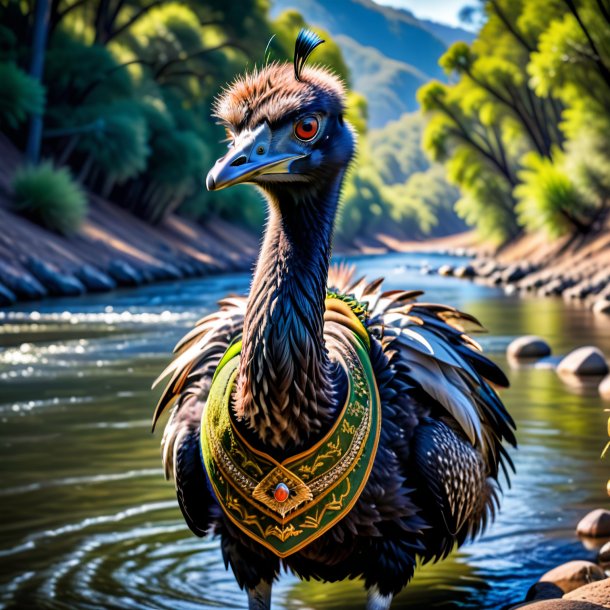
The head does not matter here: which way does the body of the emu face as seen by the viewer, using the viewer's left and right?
facing the viewer and to the left of the viewer

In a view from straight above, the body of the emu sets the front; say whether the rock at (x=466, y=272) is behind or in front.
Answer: behind

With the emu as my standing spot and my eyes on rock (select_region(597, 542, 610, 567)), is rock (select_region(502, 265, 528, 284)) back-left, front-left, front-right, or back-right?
front-left

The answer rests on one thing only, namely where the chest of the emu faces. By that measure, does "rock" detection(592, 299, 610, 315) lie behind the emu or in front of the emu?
behind

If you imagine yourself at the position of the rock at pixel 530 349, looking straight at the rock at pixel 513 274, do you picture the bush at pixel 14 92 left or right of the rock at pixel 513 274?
left

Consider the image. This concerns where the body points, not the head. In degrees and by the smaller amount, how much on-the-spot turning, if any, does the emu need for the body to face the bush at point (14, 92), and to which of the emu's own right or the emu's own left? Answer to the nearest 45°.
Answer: approximately 135° to the emu's own right

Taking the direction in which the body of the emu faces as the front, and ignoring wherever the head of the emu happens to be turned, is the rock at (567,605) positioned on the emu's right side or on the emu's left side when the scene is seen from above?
on the emu's left side

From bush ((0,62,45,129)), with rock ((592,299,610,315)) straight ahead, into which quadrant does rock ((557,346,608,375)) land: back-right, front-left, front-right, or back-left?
front-right

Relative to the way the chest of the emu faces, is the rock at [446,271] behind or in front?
behind
